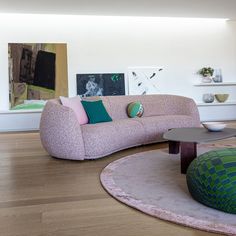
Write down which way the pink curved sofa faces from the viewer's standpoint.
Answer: facing the viewer and to the right of the viewer

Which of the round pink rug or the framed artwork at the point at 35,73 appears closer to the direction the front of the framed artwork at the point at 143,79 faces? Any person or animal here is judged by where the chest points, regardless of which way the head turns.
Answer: the round pink rug

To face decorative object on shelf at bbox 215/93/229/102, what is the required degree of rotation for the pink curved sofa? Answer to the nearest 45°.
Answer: approximately 90° to its left

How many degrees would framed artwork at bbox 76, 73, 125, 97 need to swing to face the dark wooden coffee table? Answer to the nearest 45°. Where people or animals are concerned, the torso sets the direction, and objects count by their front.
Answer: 0° — it already faces it

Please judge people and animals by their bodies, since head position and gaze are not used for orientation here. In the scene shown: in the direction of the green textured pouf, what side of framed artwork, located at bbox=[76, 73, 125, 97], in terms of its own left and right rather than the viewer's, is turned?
front

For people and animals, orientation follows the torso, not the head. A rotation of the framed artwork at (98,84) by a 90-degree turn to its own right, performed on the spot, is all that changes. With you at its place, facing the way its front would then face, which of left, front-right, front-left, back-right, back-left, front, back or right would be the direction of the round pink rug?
left

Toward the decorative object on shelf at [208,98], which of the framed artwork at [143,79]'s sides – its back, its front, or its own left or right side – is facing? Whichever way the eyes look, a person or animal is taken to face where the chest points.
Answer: left

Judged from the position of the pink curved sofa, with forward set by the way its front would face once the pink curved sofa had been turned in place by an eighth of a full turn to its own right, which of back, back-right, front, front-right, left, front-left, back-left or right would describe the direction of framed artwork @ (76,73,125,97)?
back

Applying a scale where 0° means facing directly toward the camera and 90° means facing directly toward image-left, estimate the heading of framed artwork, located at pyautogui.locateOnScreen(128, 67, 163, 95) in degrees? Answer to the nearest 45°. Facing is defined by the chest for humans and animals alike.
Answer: approximately 0°

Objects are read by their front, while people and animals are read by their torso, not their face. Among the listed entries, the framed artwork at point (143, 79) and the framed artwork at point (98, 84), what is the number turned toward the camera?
2

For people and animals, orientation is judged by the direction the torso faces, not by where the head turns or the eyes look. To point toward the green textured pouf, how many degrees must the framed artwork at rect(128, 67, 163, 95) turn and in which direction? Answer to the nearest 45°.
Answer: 0° — it already faces it

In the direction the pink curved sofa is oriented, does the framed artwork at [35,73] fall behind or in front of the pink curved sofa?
behind

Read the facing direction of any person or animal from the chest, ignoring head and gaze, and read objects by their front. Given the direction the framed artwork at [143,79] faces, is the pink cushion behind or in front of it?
in front

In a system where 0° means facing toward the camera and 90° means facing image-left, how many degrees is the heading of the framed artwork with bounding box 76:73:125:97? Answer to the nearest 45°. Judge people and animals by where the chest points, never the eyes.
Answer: approximately 0°

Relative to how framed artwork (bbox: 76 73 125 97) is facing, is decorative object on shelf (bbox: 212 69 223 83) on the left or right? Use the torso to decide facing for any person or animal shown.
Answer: on its left
